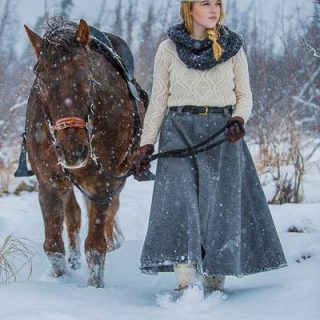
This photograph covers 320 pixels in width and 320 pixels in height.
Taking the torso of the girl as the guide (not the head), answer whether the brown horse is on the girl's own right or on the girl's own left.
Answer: on the girl's own right

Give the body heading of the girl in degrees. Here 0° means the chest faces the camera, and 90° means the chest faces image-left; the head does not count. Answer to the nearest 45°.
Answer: approximately 0°

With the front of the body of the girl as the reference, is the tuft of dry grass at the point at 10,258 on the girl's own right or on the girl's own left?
on the girl's own right

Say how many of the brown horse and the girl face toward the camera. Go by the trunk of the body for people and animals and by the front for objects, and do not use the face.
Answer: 2
